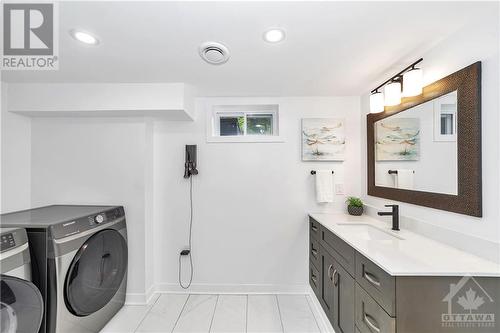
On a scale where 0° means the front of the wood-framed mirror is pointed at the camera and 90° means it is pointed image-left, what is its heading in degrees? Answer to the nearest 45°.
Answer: approximately 45°

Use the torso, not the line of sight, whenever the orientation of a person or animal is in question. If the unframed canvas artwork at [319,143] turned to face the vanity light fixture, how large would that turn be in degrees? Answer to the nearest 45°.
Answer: approximately 45° to its left

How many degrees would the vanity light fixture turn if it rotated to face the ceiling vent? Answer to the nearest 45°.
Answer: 0° — it already faces it

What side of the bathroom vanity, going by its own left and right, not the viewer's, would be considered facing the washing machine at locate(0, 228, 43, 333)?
front

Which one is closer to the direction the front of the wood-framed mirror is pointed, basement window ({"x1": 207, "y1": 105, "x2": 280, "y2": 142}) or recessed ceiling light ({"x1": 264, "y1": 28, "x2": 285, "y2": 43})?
the recessed ceiling light

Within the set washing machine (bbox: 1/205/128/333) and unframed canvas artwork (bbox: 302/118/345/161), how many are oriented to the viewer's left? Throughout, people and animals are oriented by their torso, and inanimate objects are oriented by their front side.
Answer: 0

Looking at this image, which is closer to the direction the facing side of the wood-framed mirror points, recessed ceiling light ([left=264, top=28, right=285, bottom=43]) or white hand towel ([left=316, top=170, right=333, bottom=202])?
the recessed ceiling light

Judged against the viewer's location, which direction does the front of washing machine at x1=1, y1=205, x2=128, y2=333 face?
facing the viewer and to the right of the viewer

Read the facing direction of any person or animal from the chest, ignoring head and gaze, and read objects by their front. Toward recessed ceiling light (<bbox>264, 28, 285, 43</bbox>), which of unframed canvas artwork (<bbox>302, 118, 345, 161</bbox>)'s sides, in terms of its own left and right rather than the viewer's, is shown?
front
